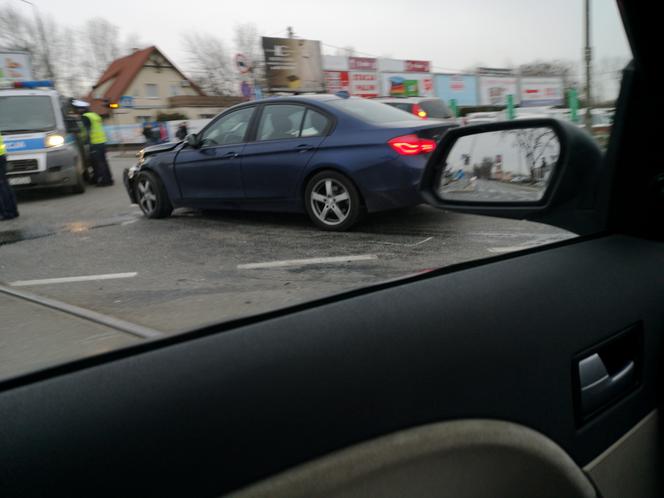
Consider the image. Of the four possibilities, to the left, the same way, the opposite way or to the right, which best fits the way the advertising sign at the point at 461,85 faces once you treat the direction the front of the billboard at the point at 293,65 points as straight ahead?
the same way

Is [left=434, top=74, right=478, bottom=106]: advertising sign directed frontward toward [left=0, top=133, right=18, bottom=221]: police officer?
yes

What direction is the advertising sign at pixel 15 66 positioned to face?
toward the camera

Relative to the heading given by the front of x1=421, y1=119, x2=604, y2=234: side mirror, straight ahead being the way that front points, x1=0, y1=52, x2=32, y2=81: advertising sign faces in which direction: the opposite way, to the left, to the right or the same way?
to the left

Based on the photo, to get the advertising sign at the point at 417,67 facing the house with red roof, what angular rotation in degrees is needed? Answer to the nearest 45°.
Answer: approximately 90° to its right

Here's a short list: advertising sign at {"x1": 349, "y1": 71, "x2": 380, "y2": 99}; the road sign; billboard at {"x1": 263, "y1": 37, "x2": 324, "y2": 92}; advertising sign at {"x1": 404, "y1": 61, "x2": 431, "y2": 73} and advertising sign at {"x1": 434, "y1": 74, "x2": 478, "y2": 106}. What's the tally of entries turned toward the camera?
5

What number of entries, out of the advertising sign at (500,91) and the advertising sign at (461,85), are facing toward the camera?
2

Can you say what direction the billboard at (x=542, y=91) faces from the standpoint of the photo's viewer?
facing the viewer

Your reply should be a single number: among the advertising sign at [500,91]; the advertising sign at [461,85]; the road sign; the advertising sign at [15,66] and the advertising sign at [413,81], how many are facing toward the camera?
5

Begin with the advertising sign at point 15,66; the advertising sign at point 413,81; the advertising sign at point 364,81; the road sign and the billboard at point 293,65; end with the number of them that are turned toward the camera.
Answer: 5

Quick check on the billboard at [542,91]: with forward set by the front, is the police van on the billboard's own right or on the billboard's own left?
on the billboard's own right

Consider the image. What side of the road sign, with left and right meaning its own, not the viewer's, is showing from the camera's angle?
front

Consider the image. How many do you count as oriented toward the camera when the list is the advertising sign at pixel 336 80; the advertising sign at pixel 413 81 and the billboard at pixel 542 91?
3

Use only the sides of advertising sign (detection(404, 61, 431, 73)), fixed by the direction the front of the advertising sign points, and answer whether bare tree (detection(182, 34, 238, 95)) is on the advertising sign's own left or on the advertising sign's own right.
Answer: on the advertising sign's own right
